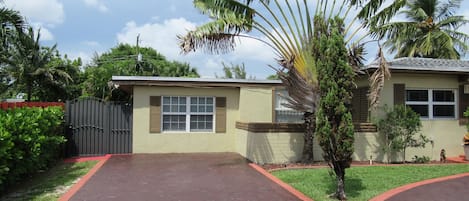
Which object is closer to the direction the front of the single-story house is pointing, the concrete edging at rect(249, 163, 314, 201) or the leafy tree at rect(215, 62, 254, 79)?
the concrete edging

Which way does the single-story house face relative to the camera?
toward the camera

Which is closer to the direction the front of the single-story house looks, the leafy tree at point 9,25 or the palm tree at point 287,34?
the palm tree

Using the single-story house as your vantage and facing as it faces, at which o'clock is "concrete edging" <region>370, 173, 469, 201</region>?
The concrete edging is roughly at 11 o'clock from the single-story house.

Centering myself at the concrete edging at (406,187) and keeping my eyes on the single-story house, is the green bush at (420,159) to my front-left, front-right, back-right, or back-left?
front-right

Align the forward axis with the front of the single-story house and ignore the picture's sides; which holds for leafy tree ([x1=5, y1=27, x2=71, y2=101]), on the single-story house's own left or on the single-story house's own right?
on the single-story house's own right

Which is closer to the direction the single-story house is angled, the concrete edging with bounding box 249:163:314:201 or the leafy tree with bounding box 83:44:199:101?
the concrete edging

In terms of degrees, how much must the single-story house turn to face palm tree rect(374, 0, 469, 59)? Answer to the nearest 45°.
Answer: approximately 135° to its left

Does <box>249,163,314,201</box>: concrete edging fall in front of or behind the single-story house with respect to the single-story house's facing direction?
in front

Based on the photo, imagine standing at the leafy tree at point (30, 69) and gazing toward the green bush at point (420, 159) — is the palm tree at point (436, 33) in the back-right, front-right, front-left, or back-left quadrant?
front-left

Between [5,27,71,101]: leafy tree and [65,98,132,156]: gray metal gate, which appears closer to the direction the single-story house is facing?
the gray metal gate

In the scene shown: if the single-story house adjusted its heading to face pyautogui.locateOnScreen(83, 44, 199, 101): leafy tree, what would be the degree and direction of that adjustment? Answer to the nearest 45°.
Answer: approximately 135° to its right

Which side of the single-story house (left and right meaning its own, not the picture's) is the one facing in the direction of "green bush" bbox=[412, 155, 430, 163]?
left

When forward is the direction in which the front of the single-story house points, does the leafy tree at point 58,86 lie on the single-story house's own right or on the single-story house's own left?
on the single-story house's own right

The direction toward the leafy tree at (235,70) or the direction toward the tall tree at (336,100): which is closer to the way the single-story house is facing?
the tall tree

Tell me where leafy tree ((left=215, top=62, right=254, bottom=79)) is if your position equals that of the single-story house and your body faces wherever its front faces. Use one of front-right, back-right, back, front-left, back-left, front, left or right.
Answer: back
